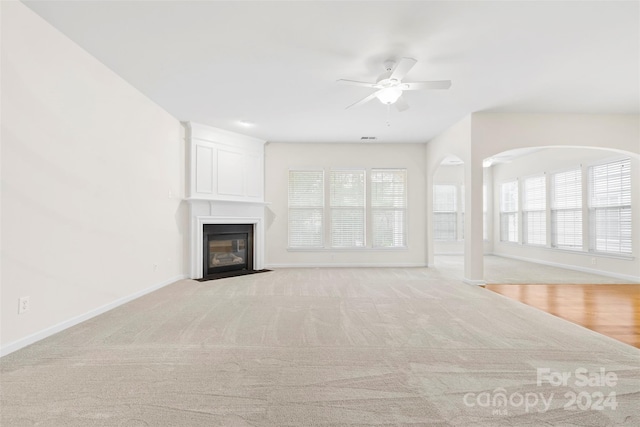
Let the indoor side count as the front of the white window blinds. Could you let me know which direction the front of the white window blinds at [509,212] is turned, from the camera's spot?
facing the viewer and to the left of the viewer

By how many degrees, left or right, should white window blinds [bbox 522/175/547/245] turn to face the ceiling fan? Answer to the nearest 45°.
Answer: approximately 45° to its left

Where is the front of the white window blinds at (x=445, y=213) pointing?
toward the camera

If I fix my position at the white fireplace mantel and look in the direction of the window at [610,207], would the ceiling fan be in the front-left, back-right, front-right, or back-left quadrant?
front-right

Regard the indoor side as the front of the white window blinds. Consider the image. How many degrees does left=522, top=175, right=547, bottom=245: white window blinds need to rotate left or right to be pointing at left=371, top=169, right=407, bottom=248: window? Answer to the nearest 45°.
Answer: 0° — it already faces it

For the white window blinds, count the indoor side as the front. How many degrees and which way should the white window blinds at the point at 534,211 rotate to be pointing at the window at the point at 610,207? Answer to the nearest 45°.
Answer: approximately 90° to its left

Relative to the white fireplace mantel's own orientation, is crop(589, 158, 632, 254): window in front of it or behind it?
in front

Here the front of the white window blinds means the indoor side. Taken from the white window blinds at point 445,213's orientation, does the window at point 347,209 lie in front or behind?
in front

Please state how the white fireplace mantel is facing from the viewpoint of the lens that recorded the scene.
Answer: facing the viewer and to the right of the viewer

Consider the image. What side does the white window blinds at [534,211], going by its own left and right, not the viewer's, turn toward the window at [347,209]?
front

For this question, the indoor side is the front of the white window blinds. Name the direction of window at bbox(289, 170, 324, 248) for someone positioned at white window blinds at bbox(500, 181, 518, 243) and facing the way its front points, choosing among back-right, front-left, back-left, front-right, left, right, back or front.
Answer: front

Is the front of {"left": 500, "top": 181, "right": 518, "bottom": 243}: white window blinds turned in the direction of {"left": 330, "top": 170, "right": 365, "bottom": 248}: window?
yes

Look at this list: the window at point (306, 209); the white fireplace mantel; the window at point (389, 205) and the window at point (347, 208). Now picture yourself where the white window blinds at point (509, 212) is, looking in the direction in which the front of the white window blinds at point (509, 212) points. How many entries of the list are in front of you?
4
